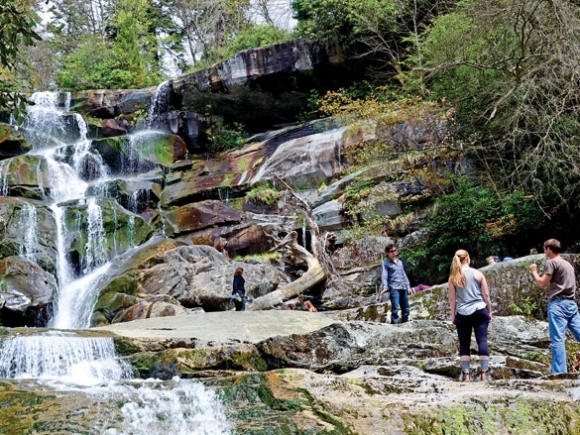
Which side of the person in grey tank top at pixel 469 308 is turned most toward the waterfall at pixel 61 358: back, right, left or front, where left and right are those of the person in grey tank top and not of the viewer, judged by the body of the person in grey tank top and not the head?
left

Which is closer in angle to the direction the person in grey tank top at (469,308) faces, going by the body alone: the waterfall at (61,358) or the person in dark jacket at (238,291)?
the person in dark jacket

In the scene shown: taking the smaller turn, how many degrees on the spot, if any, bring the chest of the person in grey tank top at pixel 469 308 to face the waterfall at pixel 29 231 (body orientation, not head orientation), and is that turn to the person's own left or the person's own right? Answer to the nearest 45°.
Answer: approximately 45° to the person's own left

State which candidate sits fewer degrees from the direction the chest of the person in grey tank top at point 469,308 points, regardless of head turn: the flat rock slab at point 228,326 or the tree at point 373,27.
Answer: the tree

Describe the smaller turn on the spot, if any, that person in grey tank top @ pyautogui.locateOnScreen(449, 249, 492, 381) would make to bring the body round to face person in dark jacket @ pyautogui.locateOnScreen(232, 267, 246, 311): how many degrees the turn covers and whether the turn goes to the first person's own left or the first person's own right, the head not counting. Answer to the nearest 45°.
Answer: approximately 45° to the first person's own left

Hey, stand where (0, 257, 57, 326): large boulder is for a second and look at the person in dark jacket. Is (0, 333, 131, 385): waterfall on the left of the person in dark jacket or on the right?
right

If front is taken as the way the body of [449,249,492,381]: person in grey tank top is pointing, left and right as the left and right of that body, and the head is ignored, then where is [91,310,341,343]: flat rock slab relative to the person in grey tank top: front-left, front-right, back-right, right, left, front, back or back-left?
front-left

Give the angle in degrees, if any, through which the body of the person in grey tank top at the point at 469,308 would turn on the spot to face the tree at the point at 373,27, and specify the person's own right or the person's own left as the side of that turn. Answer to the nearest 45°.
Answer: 0° — they already face it

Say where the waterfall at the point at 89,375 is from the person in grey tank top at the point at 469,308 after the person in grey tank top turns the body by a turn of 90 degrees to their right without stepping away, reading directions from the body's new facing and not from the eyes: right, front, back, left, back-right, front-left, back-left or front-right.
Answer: back

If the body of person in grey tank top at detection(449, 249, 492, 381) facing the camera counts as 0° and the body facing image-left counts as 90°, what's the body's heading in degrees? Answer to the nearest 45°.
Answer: approximately 180°

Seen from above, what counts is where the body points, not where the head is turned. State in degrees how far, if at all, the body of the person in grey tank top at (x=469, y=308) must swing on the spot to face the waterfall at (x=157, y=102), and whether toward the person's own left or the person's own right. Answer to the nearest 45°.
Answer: approximately 45° to the person's own left
